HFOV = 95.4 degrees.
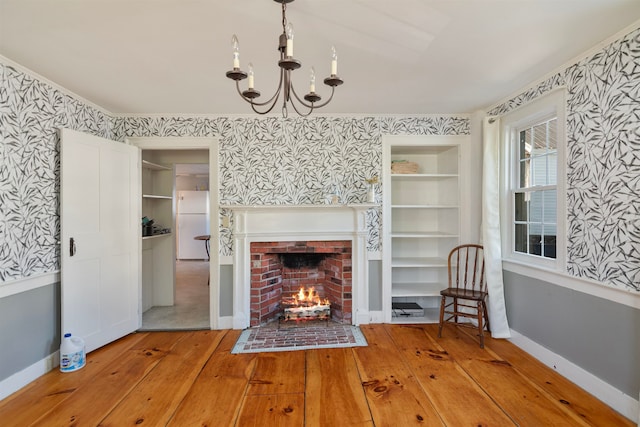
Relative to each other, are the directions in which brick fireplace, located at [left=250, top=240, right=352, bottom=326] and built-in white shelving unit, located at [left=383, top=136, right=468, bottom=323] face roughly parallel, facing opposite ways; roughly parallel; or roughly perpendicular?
roughly parallel

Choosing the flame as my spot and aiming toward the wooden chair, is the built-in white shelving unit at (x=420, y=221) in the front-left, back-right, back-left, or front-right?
front-left

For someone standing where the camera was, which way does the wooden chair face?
facing the viewer and to the left of the viewer

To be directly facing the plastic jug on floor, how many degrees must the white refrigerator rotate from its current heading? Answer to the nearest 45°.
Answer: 0° — it already faces it

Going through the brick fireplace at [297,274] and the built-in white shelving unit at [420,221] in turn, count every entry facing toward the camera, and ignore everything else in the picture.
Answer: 2

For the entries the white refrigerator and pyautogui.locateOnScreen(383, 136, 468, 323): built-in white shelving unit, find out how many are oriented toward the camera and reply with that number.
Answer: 2

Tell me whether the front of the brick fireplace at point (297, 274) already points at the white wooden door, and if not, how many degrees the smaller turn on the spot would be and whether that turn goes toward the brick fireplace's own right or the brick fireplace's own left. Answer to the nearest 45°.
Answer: approximately 90° to the brick fireplace's own right

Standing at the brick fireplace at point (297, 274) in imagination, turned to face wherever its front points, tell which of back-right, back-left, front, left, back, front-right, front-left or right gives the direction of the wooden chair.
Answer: left

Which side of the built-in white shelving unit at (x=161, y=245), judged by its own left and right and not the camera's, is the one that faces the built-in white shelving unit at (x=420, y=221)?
front

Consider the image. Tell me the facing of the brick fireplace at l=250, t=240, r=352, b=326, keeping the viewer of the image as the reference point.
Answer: facing the viewer

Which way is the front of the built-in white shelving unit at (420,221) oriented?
toward the camera

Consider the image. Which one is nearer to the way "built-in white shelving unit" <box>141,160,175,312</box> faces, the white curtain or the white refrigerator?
the white curtain

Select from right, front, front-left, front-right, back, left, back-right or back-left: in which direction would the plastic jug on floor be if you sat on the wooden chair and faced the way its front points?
front

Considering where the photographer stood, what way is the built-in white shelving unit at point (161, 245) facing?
facing the viewer and to the right of the viewer

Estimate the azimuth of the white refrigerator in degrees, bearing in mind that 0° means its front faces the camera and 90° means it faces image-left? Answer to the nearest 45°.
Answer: approximately 0°
